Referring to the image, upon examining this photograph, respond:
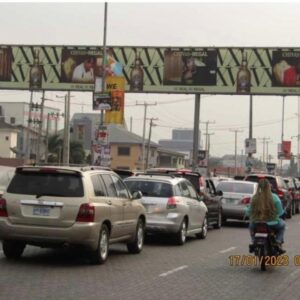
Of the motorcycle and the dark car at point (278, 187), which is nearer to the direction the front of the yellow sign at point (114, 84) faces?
the motorcycle

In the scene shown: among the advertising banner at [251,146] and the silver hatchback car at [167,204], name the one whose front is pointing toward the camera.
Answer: the advertising banner

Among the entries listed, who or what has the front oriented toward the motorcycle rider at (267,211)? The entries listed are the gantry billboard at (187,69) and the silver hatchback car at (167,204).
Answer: the gantry billboard

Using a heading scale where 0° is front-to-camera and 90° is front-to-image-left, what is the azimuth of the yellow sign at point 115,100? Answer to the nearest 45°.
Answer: approximately 0°

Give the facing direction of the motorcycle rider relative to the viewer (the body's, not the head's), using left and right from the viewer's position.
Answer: facing away from the viewer

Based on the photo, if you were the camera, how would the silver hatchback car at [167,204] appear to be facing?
facing away from the viewer and to the right of the viewer

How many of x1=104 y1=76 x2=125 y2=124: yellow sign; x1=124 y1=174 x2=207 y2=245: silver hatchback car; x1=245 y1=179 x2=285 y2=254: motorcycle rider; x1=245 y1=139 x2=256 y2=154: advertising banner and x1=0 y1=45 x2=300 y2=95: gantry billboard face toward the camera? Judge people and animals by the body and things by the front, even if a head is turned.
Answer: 3

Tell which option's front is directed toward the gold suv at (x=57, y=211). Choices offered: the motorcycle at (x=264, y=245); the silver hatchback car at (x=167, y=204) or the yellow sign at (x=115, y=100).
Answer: the yellow sign

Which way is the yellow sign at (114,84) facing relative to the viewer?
toward the camera

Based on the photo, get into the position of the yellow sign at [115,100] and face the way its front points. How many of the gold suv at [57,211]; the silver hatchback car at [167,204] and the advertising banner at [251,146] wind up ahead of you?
2

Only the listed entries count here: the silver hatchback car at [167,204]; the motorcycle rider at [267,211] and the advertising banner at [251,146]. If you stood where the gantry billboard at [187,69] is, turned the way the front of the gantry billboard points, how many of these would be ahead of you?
2

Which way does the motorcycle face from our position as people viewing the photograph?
facing away from the viewer

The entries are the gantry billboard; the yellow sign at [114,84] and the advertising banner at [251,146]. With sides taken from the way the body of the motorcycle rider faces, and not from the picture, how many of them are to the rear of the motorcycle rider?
0

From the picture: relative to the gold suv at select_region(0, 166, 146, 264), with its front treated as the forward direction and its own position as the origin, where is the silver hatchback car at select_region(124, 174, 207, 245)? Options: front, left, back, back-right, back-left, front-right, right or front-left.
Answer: front

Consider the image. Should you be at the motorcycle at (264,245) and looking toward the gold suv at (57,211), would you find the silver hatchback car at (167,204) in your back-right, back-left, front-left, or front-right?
front-right

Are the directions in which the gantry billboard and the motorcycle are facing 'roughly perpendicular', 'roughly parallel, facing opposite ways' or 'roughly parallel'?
roughly parallel, facing opposite ways

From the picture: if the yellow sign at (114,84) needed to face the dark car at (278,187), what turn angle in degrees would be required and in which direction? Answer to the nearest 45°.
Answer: approximately 90° to its left

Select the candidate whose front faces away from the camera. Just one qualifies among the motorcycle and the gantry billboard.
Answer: the motorcycle

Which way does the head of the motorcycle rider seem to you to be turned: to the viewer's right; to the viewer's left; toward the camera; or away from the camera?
away from the camera

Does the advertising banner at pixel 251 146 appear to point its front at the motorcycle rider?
yes
